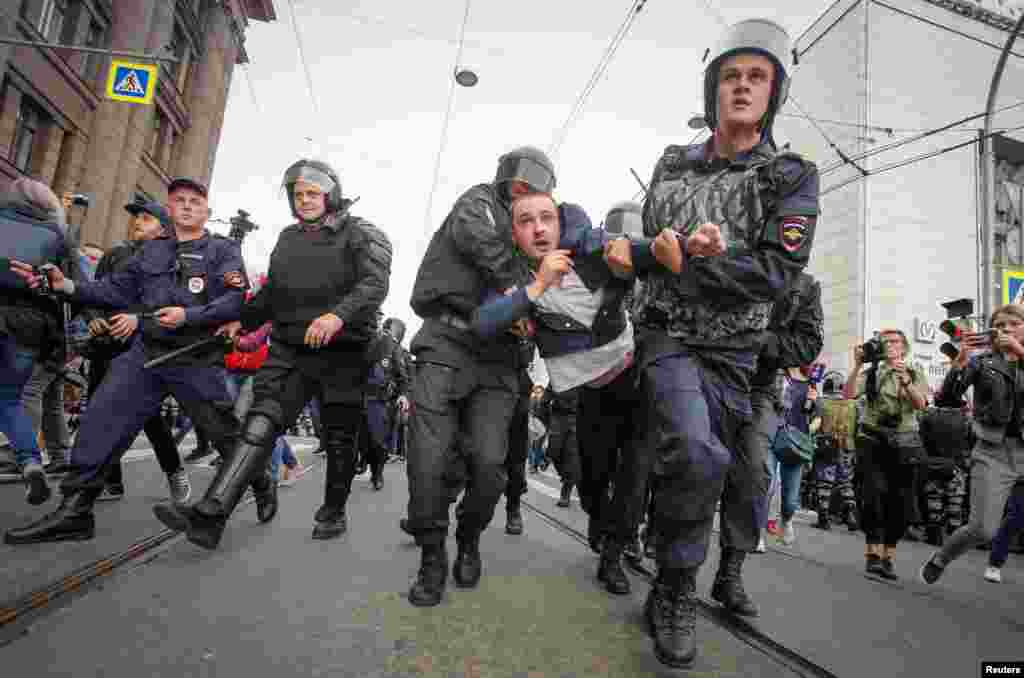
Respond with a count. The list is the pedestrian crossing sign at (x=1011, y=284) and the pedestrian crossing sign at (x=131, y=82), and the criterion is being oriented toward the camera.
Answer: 2

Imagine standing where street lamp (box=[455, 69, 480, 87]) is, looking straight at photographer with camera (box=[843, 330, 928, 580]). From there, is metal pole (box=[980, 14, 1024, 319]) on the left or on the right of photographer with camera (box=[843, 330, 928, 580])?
left

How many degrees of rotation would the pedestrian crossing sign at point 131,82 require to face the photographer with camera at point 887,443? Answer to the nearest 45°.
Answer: approximately 45° to its left

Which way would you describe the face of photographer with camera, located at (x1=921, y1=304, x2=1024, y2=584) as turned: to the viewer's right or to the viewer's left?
to the viewer's left

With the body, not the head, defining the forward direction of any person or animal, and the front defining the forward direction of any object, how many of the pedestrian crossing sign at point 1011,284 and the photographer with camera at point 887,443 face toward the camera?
2

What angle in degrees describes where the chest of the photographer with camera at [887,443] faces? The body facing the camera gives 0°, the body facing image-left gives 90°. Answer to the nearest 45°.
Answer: approximately 0°

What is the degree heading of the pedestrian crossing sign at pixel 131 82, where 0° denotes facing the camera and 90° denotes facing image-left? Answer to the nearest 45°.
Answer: approximately 0°

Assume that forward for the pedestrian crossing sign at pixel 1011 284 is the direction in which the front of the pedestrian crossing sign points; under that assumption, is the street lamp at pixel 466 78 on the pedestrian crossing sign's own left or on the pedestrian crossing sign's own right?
on the pedestrian crossing sign's own right
